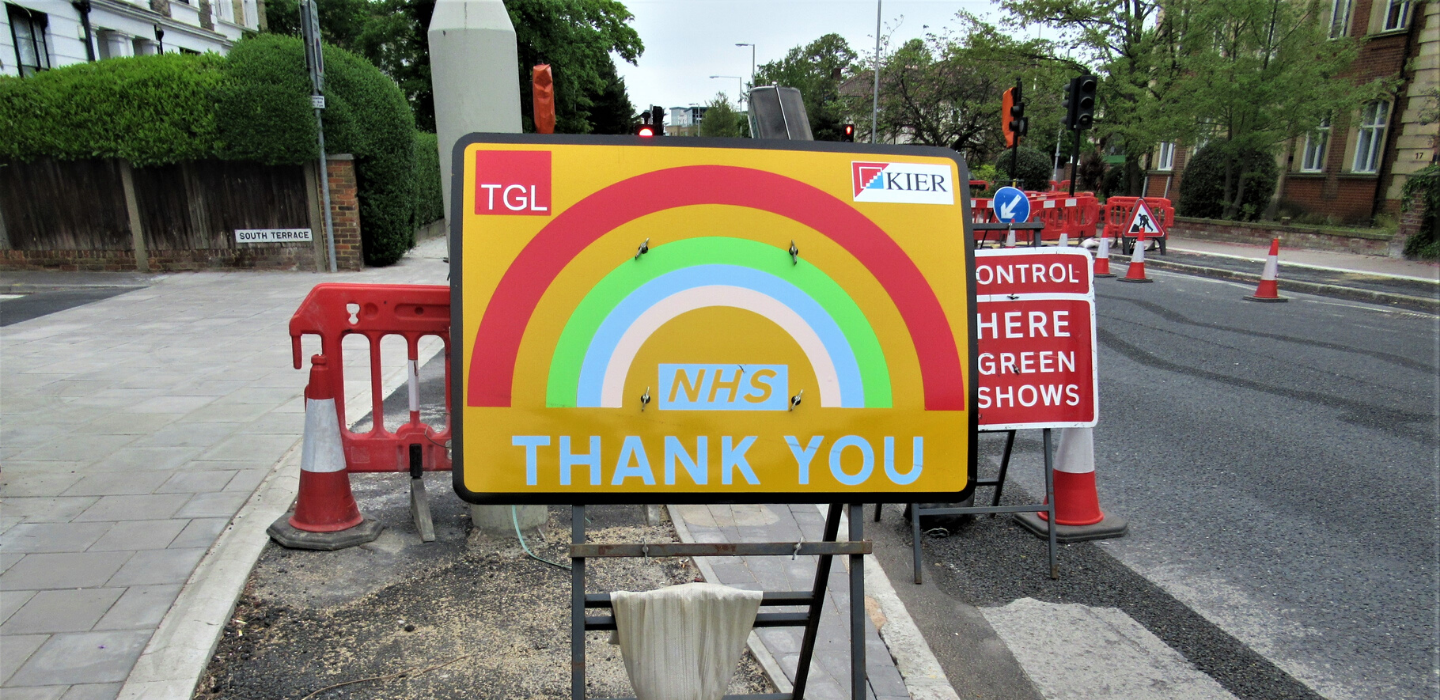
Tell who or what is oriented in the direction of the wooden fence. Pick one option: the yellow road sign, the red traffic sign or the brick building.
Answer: the brick building

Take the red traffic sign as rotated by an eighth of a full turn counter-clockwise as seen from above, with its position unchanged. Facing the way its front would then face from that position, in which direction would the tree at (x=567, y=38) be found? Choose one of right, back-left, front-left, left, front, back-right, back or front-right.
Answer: back

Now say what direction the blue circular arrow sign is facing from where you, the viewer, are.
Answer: facing the viewer

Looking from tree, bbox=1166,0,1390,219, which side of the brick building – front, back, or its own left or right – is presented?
front

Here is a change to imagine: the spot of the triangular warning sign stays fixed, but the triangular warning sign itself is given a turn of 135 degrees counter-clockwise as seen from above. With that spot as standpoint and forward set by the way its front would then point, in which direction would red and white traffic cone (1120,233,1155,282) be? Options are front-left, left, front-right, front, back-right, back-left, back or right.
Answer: back-right

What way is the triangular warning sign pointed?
toward the camera

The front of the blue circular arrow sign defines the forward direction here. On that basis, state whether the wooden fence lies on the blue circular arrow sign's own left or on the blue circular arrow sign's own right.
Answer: on the blue circular arrow sign's own right

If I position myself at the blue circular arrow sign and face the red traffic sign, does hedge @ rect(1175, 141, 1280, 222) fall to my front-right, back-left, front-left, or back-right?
back-left

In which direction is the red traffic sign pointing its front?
toward the camera

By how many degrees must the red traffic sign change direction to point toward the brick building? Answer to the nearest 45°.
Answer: approximately 180°

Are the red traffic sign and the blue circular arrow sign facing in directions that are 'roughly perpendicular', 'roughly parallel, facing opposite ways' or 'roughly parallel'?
roughly parallel

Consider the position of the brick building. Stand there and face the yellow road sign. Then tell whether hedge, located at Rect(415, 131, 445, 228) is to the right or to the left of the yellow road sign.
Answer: right

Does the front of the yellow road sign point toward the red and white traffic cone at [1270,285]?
no
